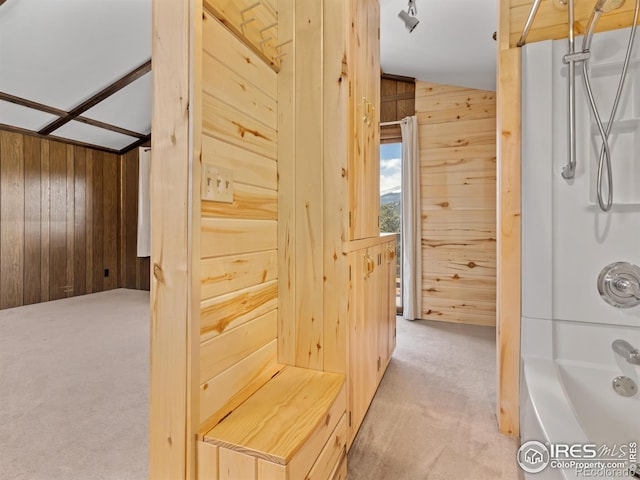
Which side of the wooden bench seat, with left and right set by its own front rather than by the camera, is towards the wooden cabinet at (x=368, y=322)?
left

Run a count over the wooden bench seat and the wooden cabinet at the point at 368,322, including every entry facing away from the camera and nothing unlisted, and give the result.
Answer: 0

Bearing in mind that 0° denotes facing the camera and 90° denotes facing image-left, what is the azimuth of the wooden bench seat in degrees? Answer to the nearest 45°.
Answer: approximately 315°

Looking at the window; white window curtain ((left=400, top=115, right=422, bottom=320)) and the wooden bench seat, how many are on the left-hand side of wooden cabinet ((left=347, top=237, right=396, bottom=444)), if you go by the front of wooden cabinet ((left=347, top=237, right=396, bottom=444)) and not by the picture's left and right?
2

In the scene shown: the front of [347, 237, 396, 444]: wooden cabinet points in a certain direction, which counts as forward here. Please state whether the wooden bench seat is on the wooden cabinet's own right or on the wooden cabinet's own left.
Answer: on the wooden cabinet's own right

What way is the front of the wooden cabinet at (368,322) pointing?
to the viewer's right

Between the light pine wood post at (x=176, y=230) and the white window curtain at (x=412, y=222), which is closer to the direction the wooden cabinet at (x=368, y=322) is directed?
the white window curtain
